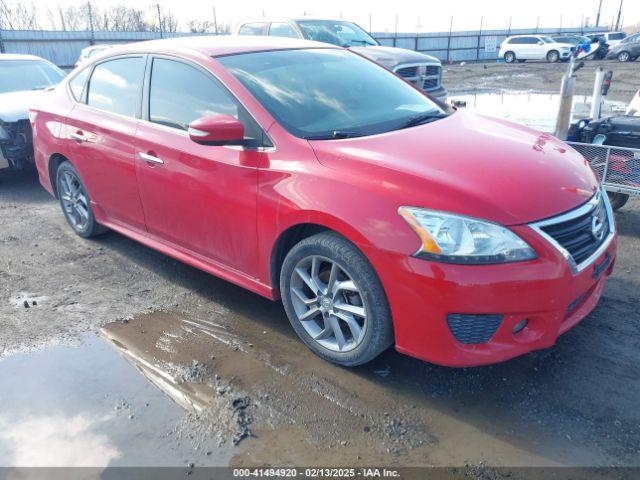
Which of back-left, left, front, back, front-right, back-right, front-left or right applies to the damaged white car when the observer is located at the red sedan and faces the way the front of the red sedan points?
back

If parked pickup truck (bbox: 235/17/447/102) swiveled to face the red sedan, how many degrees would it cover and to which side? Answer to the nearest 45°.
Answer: approximately 45° to its right

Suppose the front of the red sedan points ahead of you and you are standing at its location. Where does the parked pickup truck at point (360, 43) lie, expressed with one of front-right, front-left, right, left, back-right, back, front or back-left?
back-left

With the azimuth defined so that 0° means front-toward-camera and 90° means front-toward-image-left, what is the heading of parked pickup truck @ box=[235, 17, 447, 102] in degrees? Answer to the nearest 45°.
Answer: approximately 315°

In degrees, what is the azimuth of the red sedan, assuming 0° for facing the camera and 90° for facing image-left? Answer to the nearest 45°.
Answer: approximately 315°

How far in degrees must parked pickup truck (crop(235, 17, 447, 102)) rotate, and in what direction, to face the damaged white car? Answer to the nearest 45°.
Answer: approximately 90° to its right

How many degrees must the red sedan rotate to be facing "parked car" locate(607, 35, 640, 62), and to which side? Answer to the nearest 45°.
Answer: approximately 90° to its left

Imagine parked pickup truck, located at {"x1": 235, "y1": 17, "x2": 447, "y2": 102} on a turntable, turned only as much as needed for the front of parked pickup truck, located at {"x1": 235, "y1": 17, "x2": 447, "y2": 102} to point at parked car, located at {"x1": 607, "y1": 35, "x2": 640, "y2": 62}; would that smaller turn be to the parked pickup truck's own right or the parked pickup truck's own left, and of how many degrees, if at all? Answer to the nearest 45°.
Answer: approximately 90° to the parked pickup truck's own left

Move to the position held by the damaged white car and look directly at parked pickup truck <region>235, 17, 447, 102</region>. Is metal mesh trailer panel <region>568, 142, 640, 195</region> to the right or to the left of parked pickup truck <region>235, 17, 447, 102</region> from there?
right
